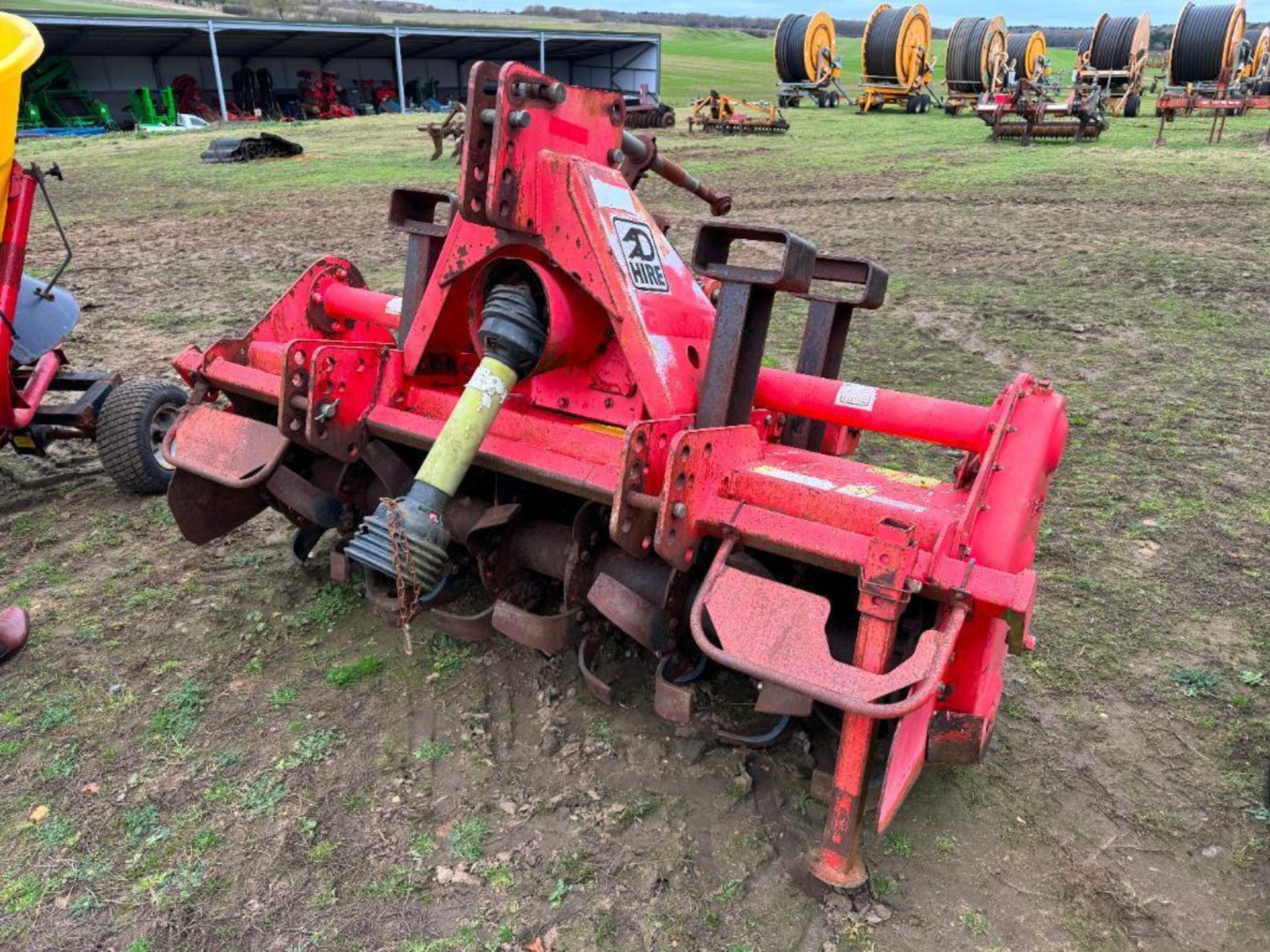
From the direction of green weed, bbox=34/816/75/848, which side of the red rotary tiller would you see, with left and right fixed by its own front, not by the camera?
front

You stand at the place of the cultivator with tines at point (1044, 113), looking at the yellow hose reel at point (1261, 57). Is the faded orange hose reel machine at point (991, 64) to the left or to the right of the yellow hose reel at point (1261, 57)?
left

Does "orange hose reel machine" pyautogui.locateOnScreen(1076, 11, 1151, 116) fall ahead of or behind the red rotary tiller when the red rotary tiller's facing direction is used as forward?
behind

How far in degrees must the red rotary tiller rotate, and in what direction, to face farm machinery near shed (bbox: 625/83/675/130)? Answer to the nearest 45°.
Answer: approximately 135° to its right

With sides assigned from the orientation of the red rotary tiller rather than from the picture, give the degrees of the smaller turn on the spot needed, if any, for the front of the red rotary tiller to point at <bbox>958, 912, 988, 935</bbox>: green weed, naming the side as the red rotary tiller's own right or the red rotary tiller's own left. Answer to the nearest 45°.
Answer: approximately 90° to the red rotary tiller's own left

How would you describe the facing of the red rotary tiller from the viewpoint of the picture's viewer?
facing the viewer and to the left of the viewer

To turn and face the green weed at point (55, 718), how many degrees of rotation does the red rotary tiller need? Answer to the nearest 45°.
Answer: approximately 45° to its right

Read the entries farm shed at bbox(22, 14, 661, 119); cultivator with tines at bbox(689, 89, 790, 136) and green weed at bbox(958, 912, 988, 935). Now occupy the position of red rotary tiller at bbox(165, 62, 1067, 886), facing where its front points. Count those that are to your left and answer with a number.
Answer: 1

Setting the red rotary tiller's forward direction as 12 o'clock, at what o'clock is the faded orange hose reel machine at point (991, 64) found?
The faded orange hose reel machine is roughly at 5 o'clock from the red rotary tiller.

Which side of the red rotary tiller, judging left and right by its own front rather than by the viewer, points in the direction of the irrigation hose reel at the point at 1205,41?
back

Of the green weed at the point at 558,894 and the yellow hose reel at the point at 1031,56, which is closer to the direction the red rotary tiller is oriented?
the green weed
